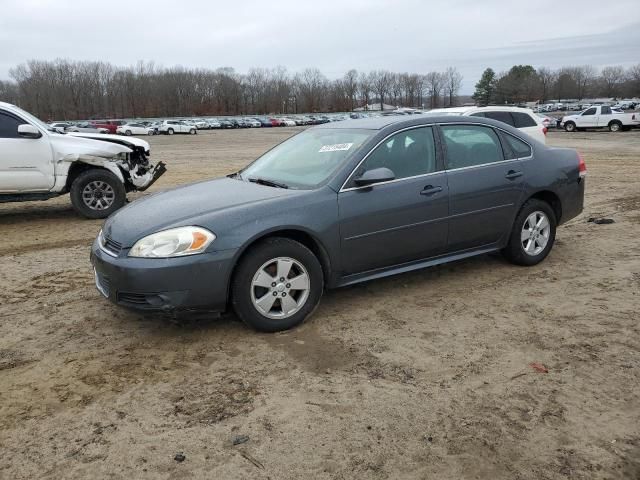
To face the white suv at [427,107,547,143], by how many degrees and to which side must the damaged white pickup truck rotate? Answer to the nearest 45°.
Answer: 0° — it already faces it

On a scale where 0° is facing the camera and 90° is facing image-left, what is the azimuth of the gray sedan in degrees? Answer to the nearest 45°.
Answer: approximately 45°

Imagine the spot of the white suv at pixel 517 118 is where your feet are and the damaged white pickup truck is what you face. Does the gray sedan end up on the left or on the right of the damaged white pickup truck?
left

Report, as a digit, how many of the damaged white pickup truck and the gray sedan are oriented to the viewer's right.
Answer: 1

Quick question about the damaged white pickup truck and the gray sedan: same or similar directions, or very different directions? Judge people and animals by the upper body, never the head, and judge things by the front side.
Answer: very different directions

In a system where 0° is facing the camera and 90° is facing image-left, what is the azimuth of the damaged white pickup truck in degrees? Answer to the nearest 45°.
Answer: approximately 270°

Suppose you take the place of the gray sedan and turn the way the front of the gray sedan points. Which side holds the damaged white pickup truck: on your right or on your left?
on your right

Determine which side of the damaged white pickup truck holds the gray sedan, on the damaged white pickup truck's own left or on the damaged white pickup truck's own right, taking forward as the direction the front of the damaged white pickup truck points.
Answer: on the damaged white pickup truck's own right
